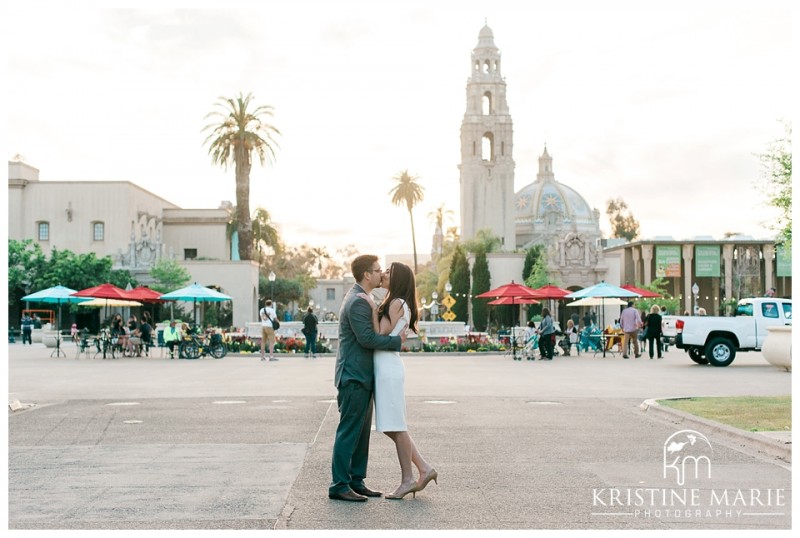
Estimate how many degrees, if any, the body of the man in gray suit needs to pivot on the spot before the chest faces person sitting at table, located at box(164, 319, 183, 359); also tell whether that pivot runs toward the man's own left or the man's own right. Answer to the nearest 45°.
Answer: approximately 90° to the man's own left

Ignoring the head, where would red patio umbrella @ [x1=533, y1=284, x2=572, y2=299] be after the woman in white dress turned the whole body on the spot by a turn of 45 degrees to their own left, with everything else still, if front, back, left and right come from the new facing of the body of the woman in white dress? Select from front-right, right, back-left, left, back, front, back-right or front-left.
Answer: back-right

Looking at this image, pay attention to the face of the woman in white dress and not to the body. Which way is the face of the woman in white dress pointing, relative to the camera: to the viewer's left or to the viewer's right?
to the viewer's left

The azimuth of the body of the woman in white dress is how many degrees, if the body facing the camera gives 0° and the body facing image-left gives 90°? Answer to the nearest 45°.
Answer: approximately 90°

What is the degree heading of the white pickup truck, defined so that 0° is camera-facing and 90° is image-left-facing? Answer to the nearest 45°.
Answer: approximately 225°

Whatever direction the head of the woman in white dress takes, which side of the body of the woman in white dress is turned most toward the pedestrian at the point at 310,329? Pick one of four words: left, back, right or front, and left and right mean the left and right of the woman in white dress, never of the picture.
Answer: right

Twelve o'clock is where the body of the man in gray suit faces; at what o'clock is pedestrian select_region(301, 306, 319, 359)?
The pedestrian is roughly at 9 o'clock from the man in gray suit.

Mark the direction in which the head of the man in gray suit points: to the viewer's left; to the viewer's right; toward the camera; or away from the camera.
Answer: to the viewer's right

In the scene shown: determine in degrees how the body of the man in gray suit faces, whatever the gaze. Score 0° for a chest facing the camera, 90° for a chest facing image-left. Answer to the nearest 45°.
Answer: approximately 270°

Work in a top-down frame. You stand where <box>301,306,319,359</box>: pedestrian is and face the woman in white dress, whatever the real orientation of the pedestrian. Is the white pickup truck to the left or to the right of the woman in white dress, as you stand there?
left
